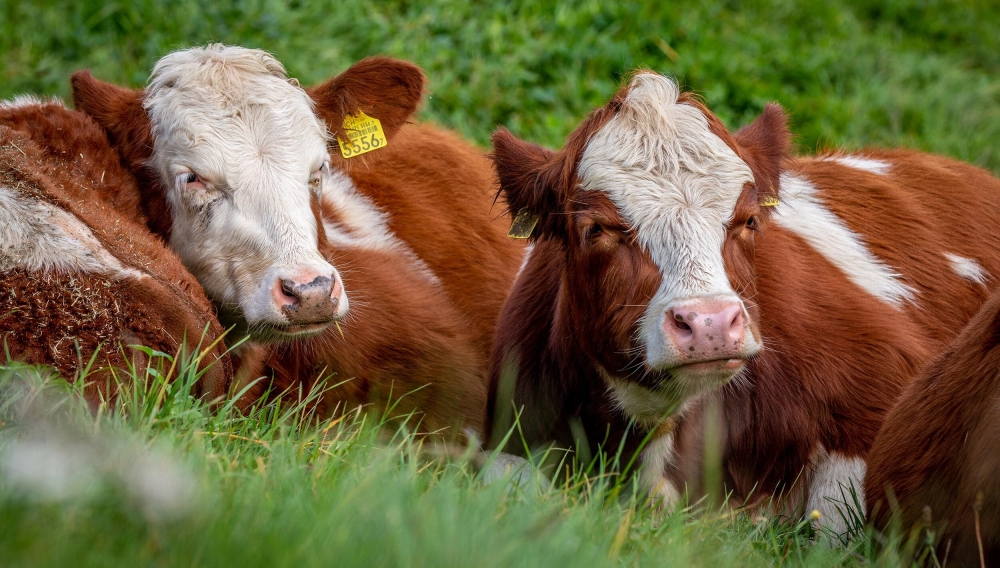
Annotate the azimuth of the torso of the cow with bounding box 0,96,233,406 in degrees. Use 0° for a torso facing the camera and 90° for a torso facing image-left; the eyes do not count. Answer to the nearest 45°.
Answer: approximately 90°

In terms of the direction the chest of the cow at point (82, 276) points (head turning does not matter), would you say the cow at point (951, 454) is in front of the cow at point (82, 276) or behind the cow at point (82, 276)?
behind

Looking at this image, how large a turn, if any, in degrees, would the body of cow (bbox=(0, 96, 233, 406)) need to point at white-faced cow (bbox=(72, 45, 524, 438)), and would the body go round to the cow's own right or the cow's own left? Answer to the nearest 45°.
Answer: approximately 135° to the cow's own right

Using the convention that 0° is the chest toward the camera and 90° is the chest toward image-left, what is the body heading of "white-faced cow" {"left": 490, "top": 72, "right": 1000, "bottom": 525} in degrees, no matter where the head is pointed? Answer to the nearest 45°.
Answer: approximately 45°

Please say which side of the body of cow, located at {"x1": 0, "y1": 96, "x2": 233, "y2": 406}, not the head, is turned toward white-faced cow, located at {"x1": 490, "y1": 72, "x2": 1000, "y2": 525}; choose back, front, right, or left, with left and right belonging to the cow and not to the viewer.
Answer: back

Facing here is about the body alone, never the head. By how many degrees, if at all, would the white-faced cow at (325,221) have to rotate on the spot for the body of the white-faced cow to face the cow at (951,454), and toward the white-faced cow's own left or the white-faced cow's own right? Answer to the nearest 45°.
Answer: approximately 90° to the white-faced cow's own left

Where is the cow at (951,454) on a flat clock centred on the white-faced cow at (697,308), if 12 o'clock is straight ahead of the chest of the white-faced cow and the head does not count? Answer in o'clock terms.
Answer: The cow is roughly at 9 o'clock from the white-faced cow.
